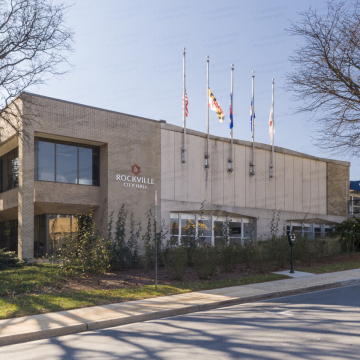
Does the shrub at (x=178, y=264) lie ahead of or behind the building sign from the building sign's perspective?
ahead

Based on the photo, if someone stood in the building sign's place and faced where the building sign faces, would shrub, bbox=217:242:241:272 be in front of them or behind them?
in front

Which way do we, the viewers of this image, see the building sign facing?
facing the viewer and to the right of the viewer

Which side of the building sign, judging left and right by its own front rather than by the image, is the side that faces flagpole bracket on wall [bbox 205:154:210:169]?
left

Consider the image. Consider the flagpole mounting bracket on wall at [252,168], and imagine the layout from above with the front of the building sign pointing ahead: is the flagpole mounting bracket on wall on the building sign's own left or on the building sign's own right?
on the building sign's own left

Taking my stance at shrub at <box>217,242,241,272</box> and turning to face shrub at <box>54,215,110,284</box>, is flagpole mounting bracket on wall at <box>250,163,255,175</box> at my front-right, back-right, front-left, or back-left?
back-right

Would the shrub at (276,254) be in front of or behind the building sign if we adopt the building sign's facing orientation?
in front
